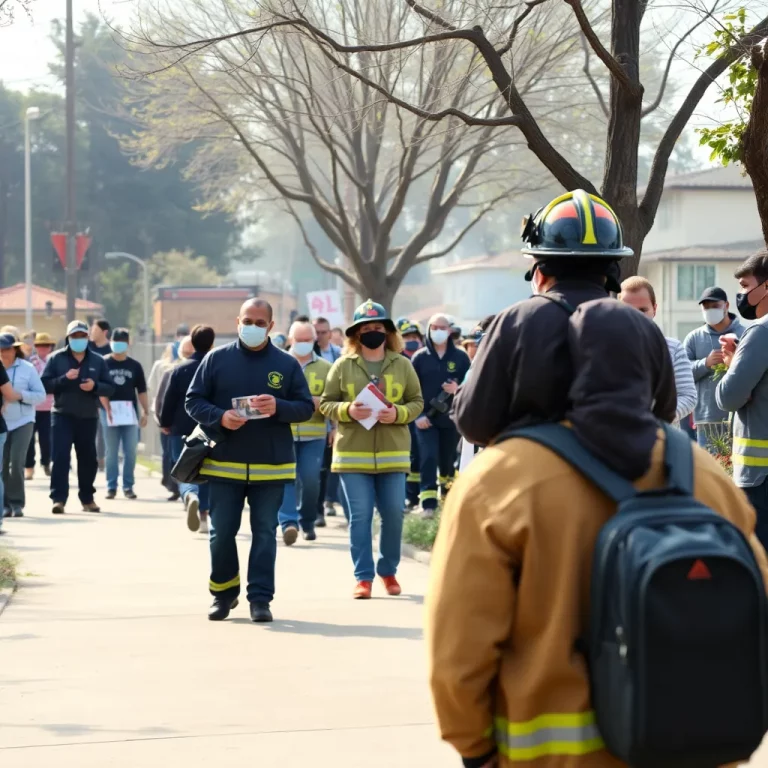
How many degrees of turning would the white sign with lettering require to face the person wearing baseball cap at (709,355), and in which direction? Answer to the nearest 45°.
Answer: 0° — it already faces them

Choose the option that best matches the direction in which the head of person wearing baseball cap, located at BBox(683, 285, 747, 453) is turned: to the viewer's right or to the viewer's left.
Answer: to the viewer's left

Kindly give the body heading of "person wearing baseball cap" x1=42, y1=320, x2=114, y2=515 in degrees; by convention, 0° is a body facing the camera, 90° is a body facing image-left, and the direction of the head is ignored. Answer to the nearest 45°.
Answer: approximately 0°

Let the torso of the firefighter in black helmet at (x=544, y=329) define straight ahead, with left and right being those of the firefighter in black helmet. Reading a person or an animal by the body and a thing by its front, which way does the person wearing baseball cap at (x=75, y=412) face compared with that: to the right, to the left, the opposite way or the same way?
the opposite way

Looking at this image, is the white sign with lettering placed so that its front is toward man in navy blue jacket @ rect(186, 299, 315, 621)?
yes

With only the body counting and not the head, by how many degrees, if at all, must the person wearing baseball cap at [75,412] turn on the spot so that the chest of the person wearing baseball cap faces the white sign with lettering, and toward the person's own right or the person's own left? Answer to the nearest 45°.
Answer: approximately 135° to the person's own left

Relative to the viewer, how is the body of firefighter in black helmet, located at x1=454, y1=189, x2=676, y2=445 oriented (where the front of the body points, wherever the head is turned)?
away from the camera
